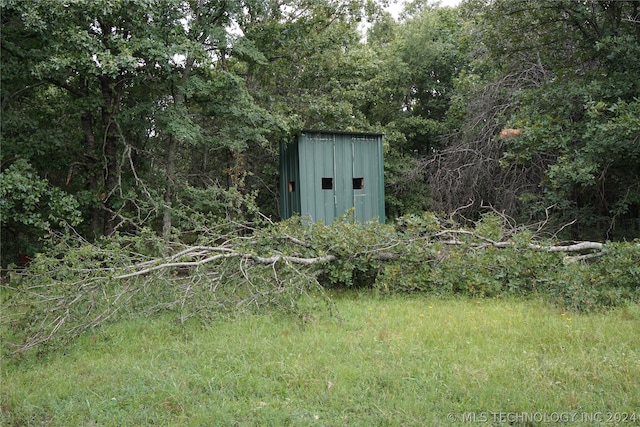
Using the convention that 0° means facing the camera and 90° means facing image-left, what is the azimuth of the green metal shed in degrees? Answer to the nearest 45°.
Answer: approximately 0°
